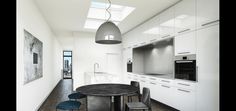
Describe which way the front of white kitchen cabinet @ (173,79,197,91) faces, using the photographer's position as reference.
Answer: facing the viewer and to the left of the viewer

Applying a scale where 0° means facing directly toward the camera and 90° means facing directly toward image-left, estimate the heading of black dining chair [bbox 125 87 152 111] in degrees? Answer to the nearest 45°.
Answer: approximately 90°

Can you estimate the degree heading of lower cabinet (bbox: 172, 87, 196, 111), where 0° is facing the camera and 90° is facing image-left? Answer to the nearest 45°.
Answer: approximately 45°

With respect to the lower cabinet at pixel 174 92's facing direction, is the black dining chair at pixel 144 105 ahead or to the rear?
ahead
